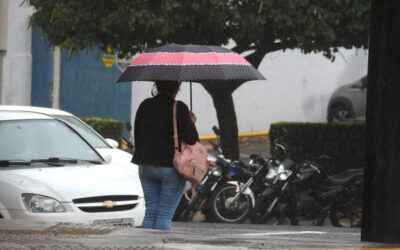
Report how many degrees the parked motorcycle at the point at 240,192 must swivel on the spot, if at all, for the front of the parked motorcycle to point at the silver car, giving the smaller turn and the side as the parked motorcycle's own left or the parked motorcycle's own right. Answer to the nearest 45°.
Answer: approximately 135° to the parked motorcycle's own right

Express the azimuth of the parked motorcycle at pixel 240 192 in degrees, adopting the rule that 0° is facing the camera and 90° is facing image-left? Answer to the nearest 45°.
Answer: approximately 45°

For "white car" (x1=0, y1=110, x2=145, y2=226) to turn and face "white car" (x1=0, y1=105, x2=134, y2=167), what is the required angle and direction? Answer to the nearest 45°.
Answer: approximately 135° to its left

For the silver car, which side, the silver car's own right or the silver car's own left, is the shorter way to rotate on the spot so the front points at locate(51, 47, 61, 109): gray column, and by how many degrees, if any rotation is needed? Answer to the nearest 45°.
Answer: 0° — it already faces it

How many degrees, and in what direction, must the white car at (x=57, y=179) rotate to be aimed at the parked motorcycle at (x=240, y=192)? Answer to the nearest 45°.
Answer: approximately 90° to its left

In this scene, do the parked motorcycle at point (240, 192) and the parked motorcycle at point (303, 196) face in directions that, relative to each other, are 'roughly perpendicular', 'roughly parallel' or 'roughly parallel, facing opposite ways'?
roughly parallel

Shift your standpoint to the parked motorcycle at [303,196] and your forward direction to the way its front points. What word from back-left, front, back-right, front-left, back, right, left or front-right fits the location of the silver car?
back-right

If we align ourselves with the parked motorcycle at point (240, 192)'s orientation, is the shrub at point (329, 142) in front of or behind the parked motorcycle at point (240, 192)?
behind

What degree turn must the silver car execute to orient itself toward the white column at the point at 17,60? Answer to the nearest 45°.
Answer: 0° — it already faces it

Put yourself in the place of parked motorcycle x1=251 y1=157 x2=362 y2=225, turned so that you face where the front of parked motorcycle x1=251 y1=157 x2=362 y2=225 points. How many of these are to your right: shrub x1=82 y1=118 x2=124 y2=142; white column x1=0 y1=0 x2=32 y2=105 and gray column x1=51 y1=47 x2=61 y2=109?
3

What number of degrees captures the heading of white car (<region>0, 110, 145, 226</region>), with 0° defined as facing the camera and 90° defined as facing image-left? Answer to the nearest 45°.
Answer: approximately 315°

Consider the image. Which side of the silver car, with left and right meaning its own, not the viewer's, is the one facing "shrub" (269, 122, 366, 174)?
left

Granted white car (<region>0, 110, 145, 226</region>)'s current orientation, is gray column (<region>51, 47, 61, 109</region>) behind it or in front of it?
behind

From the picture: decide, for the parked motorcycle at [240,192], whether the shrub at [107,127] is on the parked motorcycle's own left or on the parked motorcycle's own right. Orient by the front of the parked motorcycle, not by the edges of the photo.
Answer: on the parked motorcycle's own right
